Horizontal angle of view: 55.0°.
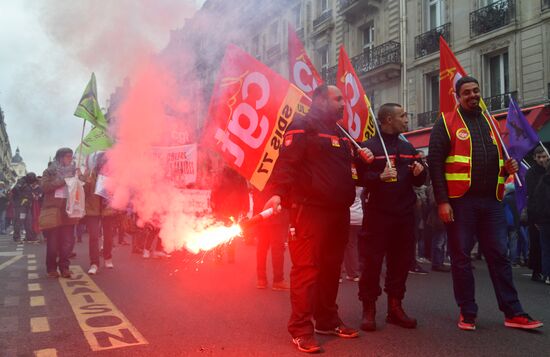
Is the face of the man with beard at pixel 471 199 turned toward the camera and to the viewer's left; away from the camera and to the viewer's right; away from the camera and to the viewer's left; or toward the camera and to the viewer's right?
toward the camera and to the viewer's right

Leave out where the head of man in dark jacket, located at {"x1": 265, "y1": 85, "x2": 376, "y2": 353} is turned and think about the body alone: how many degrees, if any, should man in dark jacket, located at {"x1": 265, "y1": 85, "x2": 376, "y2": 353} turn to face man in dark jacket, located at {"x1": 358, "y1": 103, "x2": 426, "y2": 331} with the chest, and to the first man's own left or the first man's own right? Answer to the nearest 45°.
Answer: approximately 90° to the first man's own left

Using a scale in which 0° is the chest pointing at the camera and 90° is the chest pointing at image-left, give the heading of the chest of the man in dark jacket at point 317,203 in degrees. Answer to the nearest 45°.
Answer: approximately 315°

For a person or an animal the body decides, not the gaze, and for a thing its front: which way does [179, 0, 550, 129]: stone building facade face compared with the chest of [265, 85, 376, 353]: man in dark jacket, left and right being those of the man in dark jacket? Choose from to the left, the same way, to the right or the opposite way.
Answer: to the right

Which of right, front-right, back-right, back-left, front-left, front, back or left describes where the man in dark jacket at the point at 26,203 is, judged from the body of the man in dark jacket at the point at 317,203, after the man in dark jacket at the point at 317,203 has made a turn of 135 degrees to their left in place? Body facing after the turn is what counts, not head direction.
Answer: front-left

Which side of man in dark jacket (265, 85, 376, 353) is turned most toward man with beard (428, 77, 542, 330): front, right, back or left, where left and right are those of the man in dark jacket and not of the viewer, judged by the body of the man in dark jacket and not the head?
left

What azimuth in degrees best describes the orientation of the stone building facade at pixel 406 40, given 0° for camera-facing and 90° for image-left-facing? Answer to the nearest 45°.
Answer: approximately 45°
